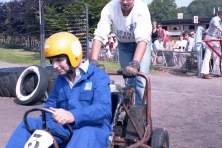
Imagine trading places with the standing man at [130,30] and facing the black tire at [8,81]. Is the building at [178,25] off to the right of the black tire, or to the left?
right

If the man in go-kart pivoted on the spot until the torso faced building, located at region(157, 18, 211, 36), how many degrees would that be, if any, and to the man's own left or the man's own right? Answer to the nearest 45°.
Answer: approximately 135° to the man's own right

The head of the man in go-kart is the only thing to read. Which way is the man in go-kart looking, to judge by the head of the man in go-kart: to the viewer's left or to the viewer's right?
to the viewer's left

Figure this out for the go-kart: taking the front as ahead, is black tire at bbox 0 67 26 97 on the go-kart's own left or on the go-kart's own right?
on the go-kart's own right

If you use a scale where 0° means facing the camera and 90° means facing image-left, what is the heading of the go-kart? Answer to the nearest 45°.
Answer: approximately 45°

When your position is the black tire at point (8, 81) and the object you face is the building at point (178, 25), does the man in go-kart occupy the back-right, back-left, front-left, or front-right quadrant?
back-right

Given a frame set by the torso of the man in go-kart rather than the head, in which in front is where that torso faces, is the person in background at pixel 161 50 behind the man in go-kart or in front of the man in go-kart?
behind
